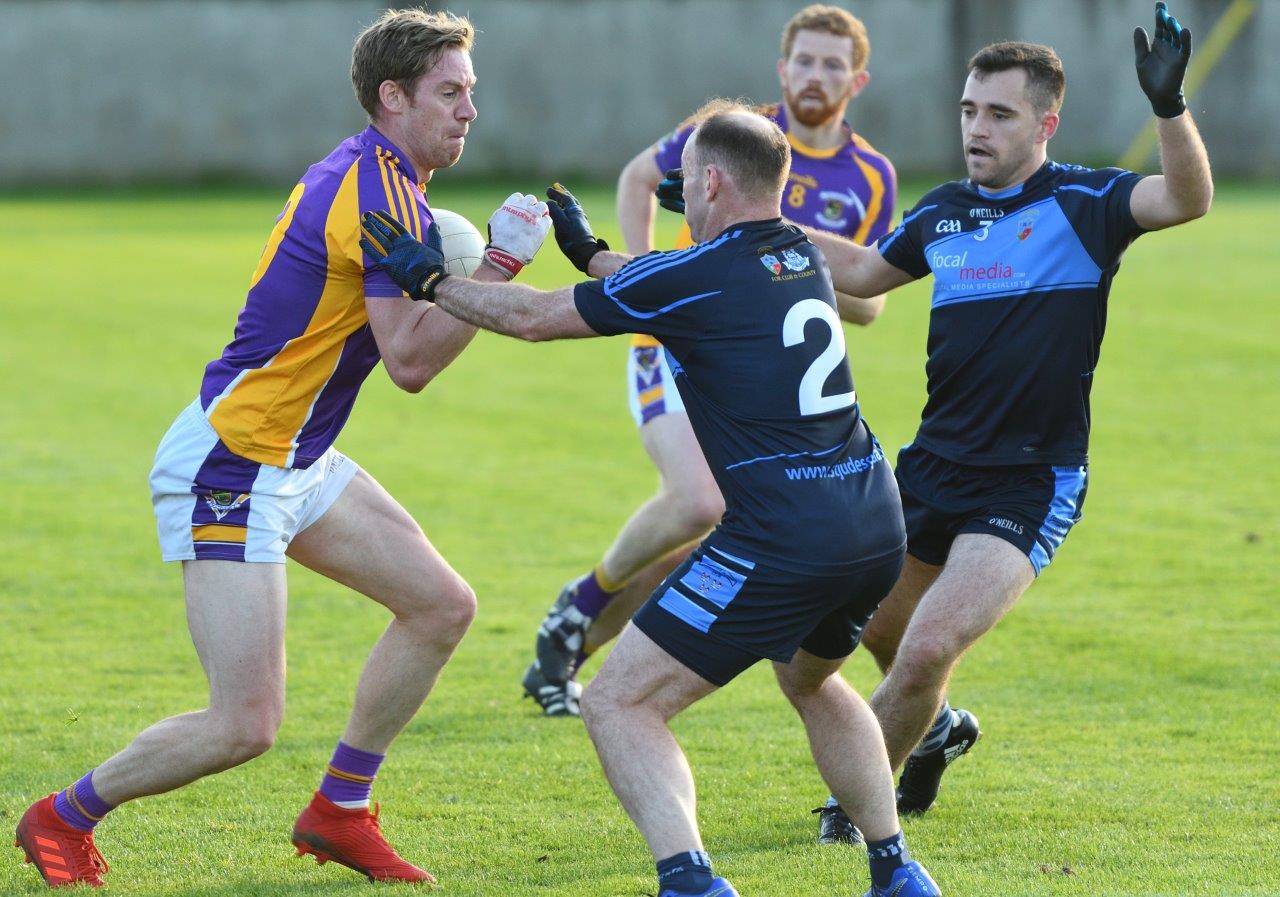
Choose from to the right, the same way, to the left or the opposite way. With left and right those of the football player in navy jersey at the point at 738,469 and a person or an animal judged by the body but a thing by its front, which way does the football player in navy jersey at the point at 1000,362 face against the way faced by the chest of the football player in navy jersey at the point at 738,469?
to the left

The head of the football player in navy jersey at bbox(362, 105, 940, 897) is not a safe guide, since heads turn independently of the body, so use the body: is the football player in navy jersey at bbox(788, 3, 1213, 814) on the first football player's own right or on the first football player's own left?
on the first football player's own right

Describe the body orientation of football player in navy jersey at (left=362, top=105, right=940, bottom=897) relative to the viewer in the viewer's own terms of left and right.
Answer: facing away from the viewer and to the left of the viewer

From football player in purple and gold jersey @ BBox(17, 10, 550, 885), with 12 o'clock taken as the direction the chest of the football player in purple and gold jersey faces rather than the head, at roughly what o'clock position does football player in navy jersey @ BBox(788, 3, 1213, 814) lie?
The football player in navy jersey is roughly at 12 o'clock from the football player in purple and gold jersey.

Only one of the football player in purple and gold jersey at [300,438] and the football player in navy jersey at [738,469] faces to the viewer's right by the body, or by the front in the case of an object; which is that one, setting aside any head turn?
the football player in purple and gold jersey

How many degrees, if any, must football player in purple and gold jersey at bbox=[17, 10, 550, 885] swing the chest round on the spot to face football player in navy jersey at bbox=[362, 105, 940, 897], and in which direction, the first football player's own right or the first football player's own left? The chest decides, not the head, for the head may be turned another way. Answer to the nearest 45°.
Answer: approximately 45° to the first football player's own right

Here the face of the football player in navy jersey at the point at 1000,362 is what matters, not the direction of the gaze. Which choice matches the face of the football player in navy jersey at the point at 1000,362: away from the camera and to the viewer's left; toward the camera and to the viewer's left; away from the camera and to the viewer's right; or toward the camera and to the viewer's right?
toward the camera and to the viewer's left

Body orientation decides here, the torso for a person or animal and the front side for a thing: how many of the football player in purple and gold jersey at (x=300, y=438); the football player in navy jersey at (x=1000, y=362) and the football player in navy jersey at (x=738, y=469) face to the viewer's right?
1

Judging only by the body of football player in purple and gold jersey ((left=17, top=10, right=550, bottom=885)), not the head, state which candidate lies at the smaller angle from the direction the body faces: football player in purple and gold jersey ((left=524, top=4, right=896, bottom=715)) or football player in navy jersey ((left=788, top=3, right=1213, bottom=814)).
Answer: the football player in navy jersey

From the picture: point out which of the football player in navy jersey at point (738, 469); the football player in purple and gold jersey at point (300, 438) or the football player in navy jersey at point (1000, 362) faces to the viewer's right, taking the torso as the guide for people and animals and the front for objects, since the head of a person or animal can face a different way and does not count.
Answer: the football player in purple and gold jersey

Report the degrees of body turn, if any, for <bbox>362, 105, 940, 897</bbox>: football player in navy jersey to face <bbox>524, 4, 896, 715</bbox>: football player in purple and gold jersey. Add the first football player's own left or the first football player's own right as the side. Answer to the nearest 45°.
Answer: approximately 45° to the first football player's own right

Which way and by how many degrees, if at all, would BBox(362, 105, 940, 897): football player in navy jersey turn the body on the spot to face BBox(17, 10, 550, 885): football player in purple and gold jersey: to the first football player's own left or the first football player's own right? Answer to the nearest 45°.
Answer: approximately 45° to the first football player's own left

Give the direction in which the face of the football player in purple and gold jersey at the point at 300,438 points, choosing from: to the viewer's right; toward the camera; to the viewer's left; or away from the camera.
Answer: to the viewer's right

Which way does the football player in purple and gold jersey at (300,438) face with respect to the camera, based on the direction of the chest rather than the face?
to the viewer's right

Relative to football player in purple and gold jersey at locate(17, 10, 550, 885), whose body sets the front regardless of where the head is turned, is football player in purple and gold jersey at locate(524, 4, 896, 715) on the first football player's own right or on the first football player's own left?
on the first football player's own left
